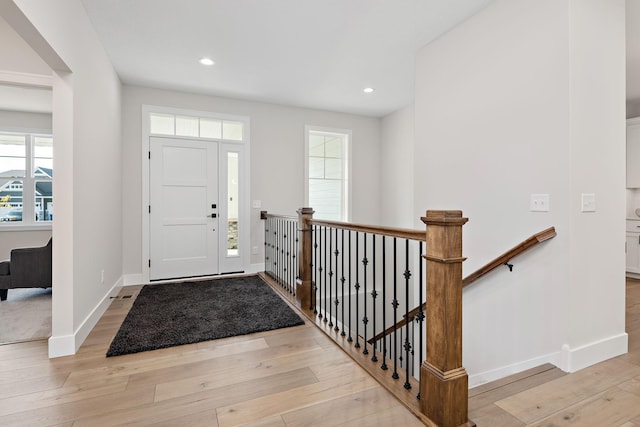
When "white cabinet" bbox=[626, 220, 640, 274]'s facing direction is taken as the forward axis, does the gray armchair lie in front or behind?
in front

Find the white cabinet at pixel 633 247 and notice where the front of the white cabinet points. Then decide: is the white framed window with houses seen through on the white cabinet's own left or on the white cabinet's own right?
on the white cabinet's own right

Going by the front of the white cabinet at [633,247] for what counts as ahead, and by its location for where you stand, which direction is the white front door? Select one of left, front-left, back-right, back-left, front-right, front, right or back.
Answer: front-right

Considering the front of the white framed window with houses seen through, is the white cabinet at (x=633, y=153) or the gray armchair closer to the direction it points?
the gray armchair

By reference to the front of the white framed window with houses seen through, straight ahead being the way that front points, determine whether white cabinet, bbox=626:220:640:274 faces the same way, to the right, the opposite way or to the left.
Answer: to the right

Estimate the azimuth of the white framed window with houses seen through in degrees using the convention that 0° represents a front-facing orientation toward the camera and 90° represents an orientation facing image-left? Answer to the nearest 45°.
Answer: approximately 0°

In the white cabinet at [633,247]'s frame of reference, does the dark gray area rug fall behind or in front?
in front

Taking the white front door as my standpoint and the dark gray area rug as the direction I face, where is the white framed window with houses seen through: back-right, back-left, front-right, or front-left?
back-right

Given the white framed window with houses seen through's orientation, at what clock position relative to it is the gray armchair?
The gray armchair is roughly at 12 o'clock from the white framed window with houses seen through.
